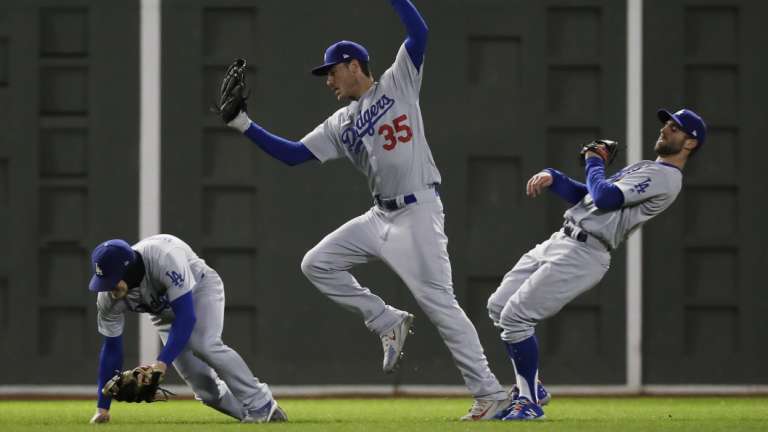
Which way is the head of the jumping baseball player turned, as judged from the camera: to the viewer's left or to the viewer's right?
to the viewer's left

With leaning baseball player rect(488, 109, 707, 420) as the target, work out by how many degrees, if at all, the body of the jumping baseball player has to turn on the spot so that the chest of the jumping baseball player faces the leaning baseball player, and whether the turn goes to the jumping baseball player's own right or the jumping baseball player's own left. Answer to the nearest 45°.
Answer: approximately 135° to the jumping baseball player's own left

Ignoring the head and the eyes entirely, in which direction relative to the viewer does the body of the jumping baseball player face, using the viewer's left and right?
facing the viewer and to the left of the viewer

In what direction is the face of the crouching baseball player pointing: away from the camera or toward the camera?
toward the camera

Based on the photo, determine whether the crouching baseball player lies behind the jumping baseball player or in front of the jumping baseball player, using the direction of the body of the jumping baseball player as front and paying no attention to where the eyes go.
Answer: in front
